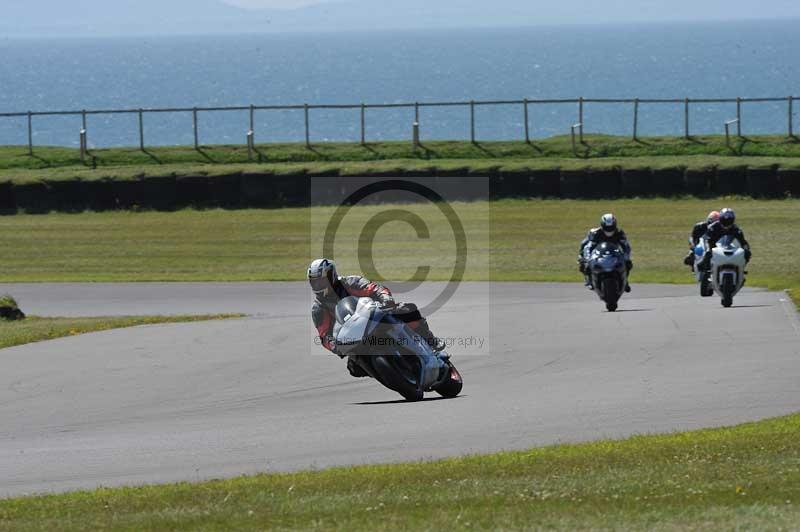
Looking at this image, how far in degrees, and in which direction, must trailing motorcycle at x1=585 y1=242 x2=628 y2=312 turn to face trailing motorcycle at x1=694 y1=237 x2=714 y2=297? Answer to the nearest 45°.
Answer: approximately 135° to its left

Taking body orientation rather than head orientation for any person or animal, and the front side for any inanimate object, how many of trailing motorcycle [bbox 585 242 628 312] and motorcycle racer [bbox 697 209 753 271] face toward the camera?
2

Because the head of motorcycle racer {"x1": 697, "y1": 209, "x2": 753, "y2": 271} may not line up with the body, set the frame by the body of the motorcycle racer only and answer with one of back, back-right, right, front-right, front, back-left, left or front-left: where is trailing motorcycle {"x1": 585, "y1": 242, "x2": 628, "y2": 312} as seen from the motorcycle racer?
right

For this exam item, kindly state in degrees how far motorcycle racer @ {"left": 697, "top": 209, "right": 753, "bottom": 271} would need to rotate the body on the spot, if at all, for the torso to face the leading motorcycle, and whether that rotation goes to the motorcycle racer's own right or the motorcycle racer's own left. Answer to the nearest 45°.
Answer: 0° — they already face it

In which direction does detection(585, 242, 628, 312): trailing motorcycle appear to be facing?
toward the camera

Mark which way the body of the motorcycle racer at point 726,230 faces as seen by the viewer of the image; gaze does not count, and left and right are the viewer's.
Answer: facing the viewer

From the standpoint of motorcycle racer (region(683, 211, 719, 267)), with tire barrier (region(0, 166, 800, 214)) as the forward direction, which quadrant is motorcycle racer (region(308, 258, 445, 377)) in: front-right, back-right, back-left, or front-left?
back-left

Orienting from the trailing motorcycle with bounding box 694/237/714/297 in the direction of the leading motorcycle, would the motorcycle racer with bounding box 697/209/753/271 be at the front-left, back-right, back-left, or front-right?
front-left

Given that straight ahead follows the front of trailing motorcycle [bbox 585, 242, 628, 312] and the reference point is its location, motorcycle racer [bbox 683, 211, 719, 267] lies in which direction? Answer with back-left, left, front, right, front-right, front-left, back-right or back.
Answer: back-left

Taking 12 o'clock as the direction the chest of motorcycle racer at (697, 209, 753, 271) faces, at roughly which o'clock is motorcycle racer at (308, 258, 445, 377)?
motorcycle racer at (308, 258, 445, 377) is roughly at 1 o'clock from motorcycle racer at (697, 209, 753, 271).

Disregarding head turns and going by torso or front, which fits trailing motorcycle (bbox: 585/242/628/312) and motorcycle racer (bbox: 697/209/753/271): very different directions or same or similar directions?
same or similar directions

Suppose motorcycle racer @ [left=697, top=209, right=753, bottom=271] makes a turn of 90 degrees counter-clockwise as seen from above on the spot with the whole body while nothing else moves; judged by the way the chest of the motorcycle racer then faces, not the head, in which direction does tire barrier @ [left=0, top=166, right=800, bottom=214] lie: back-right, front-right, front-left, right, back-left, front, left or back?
back-left

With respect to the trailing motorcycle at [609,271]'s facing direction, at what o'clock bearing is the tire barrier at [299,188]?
The tire barrier is roughly at 5 o'clock from the trailing motorcycle.

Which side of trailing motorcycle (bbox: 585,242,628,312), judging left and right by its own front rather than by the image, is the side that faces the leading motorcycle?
front

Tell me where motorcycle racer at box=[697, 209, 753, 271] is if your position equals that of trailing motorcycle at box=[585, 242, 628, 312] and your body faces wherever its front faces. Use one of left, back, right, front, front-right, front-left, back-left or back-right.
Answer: left
